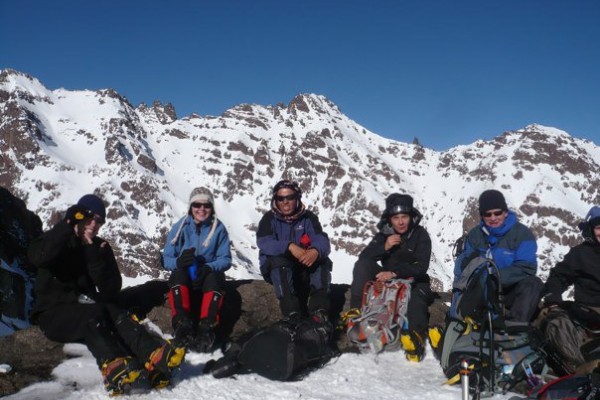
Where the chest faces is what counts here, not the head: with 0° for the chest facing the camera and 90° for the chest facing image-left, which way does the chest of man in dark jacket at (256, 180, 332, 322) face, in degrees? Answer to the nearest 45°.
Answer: approximately 0°

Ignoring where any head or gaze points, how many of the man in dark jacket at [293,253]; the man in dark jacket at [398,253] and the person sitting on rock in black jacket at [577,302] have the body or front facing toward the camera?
3

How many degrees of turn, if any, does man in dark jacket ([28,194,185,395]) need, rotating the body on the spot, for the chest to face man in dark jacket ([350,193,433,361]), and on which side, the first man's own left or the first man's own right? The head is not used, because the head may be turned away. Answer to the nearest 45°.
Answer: approximately 45° to the first man's own left

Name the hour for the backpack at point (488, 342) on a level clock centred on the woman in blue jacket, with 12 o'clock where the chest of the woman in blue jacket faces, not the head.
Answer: The backpack is roughly at 10 o'clock from the woman in blue jacket.

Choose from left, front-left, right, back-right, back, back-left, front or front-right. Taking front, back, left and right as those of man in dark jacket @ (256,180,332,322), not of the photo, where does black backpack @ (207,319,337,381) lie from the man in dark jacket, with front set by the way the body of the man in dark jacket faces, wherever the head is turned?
front

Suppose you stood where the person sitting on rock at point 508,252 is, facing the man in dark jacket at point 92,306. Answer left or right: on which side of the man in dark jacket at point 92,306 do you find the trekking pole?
left

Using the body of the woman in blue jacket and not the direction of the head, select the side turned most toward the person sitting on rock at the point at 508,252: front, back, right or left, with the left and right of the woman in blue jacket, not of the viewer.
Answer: left

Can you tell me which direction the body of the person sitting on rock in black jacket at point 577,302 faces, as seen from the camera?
toward the camera

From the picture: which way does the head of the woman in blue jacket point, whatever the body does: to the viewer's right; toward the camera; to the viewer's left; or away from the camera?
toward the camera

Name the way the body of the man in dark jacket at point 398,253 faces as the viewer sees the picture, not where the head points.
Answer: toward the camera

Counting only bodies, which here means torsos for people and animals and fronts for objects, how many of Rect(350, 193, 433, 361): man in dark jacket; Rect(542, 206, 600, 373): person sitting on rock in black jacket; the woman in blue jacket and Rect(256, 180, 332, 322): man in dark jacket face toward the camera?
4

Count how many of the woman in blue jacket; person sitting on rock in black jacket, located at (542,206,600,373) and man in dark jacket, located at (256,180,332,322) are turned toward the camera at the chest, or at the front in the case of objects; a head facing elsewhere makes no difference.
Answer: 3

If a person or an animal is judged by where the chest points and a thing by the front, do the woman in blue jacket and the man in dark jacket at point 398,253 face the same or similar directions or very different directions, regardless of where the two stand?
same or similar directions
